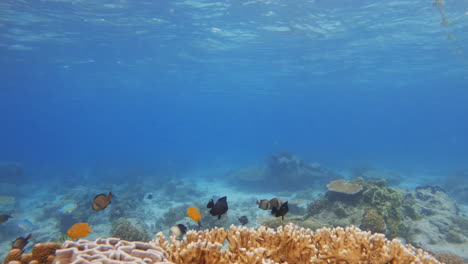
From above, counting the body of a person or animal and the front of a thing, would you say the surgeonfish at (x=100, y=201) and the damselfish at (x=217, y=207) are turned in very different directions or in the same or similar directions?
very different directions

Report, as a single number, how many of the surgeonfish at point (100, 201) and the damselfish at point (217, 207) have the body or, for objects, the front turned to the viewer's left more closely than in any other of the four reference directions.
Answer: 1
